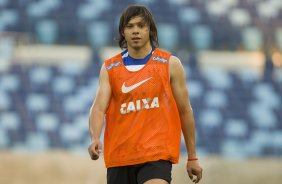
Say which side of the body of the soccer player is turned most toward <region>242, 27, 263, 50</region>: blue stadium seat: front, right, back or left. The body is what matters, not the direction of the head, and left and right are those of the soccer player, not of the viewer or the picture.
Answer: back

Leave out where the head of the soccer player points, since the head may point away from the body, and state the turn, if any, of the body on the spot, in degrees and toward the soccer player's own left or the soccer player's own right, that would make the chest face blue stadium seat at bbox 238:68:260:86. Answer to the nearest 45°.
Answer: approximately 180°

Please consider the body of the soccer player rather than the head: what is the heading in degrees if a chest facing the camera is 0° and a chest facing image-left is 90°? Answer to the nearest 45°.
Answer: approximately 0°

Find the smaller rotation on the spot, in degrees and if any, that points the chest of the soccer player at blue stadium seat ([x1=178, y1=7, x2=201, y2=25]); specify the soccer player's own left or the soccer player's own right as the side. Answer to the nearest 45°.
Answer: approximately 180°

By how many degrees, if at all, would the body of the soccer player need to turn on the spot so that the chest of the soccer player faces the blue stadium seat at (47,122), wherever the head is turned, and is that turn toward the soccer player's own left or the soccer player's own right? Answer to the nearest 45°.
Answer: approximately 180°

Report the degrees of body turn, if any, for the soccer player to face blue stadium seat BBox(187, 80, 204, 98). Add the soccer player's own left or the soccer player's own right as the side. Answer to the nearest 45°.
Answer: approximately 180°

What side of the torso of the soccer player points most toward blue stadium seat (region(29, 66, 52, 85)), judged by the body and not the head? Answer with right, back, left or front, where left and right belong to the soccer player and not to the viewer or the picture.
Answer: back

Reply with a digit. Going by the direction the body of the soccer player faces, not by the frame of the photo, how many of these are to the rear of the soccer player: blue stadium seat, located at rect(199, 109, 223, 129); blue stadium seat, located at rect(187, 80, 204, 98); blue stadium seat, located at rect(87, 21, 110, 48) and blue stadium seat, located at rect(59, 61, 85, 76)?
4

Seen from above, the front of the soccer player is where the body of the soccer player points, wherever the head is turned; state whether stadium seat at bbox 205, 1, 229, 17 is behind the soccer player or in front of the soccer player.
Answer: behind

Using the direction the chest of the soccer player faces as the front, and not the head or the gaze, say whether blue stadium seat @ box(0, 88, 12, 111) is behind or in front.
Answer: behind

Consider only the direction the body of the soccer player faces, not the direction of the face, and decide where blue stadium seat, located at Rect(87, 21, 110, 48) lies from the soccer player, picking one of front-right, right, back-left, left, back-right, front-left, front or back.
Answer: back

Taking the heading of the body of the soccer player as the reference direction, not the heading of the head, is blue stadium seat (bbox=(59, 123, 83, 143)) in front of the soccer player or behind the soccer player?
behind

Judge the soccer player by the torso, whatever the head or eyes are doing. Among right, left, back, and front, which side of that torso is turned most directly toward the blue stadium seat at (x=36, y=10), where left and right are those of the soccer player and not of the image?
back
